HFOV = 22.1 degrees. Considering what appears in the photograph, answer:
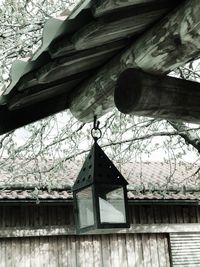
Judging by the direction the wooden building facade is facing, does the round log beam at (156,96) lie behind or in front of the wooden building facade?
in front

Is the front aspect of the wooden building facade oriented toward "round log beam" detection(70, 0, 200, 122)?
yes

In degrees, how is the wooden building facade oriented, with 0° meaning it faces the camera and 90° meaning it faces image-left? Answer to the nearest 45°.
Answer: approximately 0°

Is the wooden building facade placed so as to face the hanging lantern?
yes
